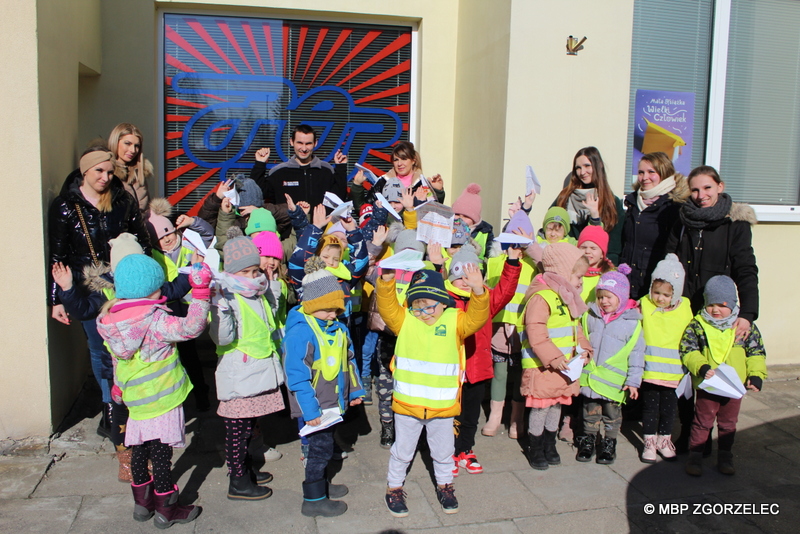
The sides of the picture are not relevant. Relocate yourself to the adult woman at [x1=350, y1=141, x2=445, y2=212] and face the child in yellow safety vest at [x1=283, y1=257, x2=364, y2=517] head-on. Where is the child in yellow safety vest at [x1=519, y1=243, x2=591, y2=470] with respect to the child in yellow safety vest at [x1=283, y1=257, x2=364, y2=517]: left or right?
left

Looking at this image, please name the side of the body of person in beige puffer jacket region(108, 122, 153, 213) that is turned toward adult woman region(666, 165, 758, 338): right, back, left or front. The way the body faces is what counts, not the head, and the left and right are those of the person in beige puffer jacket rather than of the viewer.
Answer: left

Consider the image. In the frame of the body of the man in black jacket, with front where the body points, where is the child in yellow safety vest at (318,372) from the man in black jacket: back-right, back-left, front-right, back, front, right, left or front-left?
front

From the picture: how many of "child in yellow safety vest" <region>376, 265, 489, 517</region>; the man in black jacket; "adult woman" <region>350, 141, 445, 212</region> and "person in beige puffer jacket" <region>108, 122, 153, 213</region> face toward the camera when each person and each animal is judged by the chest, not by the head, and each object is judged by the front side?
4

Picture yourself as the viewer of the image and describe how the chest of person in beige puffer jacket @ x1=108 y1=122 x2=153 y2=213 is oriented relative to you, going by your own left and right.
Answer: facing the viewer

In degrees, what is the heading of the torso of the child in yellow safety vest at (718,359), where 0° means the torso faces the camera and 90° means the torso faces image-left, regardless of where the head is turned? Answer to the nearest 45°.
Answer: approximately 0°

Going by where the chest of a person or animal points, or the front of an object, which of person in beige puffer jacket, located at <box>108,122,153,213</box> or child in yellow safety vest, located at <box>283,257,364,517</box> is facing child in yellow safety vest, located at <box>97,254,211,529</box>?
the person in beige puffer jacket

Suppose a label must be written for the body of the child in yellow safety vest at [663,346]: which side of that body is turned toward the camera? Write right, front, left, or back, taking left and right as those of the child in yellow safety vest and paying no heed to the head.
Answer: front

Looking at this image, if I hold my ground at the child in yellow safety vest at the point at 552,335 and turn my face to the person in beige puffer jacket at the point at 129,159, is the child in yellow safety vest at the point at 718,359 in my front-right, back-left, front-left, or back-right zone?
back-right

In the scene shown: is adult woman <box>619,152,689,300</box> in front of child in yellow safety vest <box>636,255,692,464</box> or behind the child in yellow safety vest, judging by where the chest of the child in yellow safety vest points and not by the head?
behind
